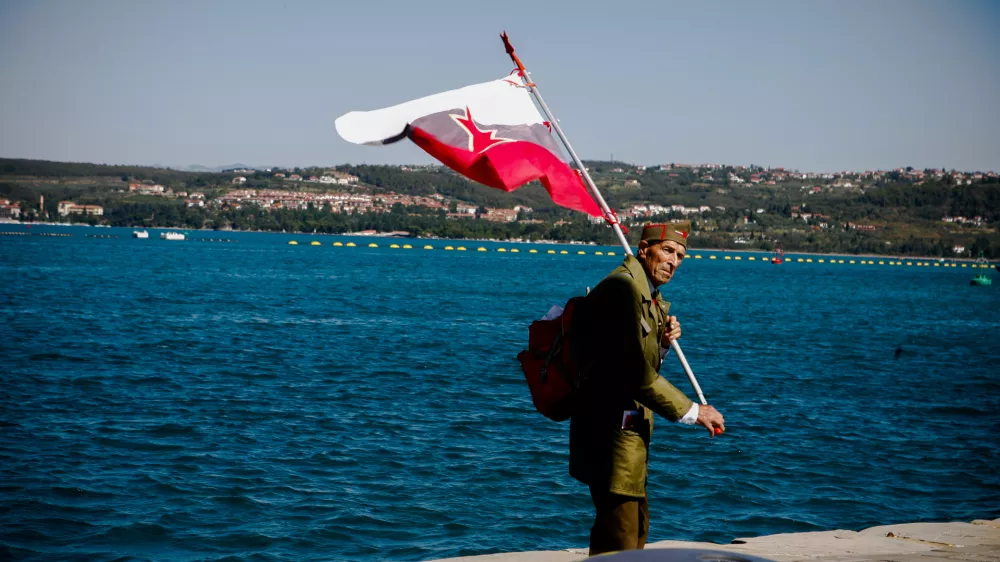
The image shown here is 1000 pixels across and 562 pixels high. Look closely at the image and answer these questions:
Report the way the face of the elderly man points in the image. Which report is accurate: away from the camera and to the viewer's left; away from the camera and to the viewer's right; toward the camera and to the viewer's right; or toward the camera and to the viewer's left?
toward the camera and to the viewer's right

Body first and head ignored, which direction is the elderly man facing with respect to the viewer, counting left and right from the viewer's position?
facing to the right of the viewer

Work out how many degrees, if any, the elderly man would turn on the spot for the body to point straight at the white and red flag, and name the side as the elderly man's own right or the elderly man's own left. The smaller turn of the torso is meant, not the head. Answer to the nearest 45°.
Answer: approximately 135° to the elderly man's own left
